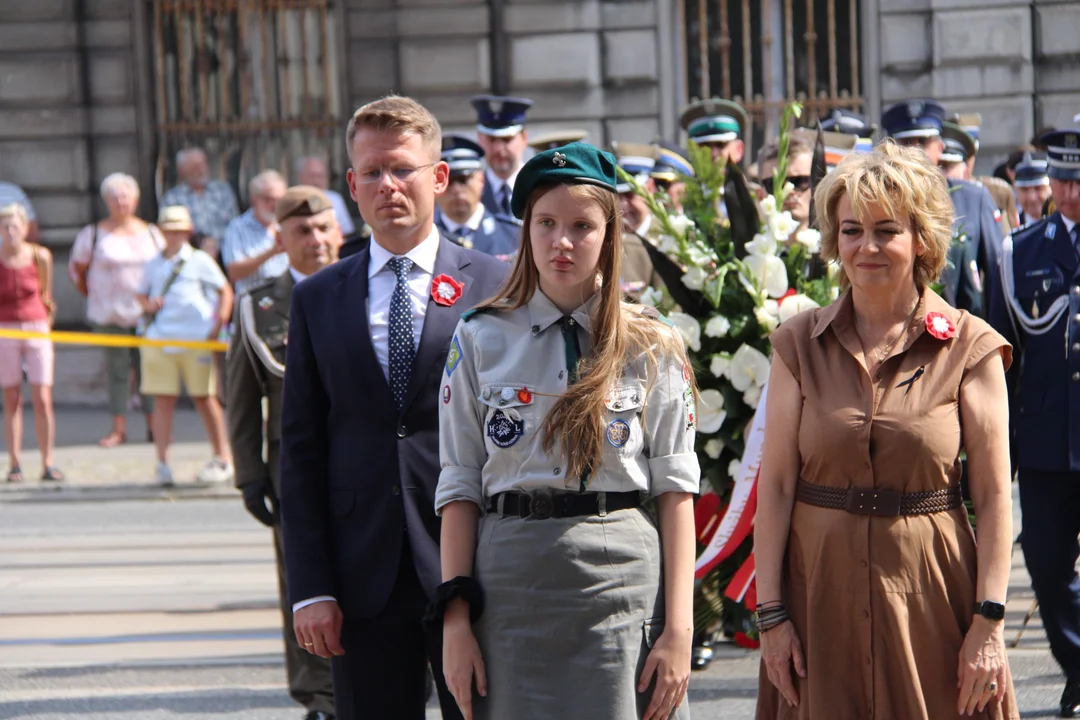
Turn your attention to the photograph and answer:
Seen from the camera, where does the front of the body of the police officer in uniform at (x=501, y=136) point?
toward the camera

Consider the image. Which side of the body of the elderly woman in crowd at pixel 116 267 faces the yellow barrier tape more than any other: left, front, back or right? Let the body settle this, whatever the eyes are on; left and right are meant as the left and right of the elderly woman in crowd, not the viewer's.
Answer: front

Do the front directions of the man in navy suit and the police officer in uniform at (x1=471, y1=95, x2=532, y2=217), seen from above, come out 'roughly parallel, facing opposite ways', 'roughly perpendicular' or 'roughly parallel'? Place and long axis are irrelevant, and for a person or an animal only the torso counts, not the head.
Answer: roughly parallel

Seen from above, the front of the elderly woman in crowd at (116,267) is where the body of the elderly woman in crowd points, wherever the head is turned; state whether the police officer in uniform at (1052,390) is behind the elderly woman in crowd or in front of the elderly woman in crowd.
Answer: in front

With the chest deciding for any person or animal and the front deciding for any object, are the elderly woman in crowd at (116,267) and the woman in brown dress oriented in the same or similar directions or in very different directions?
same or similar directions

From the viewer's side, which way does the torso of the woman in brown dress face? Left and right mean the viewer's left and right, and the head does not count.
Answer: facing the viewer

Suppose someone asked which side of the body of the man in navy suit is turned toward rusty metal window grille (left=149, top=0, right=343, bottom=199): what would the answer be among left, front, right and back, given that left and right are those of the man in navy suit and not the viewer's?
back

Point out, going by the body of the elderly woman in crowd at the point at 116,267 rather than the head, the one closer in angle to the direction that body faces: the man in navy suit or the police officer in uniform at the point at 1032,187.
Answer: the man in navy suit

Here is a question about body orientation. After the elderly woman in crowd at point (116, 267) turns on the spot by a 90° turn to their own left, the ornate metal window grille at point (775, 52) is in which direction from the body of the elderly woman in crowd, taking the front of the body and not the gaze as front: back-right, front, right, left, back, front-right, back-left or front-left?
front

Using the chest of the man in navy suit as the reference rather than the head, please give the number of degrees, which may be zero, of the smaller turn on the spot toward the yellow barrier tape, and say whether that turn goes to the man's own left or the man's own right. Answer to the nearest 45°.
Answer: approximately 180°

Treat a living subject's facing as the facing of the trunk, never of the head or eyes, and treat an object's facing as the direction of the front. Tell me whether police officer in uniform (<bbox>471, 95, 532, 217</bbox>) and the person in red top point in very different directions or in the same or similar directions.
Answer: same or similar directions

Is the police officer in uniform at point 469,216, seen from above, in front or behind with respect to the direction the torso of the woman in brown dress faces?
behind

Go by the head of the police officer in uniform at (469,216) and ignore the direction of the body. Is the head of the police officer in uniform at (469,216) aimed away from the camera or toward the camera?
toward the camera

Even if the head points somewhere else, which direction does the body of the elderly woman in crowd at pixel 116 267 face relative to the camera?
toward the camera

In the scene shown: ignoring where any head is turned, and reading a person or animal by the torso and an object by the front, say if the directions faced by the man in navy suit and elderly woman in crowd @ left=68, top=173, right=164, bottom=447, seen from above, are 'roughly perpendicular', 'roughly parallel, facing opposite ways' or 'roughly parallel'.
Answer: roughly parallel
